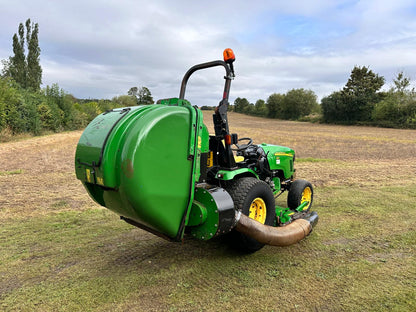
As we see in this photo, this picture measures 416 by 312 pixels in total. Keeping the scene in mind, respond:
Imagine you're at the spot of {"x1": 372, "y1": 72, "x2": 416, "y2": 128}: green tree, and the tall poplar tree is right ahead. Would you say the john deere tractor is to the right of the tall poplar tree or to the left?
left

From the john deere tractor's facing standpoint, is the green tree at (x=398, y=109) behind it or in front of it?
in front

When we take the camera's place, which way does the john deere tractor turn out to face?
facing away from the viewer and to the right of the viewer

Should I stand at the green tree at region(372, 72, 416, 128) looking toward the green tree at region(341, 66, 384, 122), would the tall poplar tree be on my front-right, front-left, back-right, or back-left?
front-left

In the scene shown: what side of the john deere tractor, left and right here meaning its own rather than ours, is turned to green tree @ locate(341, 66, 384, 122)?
front

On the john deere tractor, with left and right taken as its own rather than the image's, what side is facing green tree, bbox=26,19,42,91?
left

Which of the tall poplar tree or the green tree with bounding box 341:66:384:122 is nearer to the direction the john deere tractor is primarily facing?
the green tree

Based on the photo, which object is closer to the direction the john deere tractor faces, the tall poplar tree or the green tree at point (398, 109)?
the green tree

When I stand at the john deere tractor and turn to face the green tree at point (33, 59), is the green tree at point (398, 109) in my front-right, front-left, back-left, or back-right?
front-right
